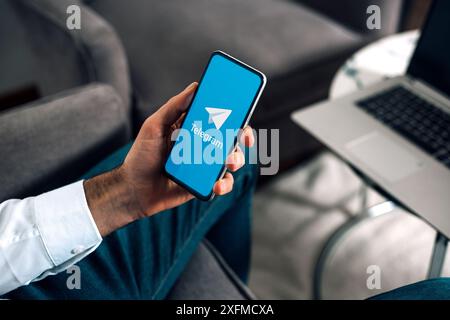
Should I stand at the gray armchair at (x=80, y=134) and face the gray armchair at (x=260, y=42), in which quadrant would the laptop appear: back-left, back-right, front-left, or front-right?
front-right

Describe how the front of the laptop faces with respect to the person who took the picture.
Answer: facing the viewer and to the left of the viewer

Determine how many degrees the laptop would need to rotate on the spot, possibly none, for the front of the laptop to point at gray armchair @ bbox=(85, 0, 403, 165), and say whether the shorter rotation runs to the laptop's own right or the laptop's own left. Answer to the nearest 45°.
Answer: approximately 90° to the laptop's own right
